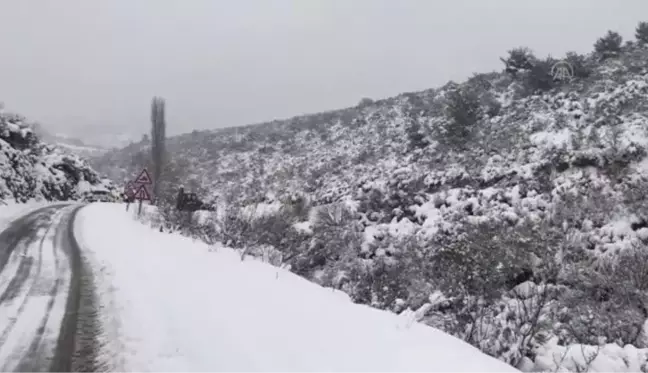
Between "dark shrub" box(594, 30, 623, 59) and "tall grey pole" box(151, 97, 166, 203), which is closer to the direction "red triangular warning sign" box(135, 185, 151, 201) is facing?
the dark shrub

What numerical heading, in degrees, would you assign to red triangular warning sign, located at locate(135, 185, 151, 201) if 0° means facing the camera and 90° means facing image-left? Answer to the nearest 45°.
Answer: approximately 0°

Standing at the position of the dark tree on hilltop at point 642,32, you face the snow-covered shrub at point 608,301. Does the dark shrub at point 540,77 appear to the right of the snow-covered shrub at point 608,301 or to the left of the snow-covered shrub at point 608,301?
right

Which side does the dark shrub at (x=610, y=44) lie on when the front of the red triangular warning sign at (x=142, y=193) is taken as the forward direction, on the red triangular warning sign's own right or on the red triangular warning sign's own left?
on the red triangular warning sign's own left

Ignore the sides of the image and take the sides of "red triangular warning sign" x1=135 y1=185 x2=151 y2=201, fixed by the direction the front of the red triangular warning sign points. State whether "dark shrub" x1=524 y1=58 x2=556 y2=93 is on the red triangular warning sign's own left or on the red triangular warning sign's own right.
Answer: on the red triangular warning sign's own left

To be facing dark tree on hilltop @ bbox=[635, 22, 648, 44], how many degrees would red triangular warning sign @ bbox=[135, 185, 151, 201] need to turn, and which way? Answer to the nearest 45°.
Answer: approximately 90° to its left

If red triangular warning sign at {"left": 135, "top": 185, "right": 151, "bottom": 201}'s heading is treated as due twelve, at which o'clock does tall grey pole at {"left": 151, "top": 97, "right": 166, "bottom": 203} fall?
The tall grey pole is roughly at 6 o'clock from the red triangular warning sign.

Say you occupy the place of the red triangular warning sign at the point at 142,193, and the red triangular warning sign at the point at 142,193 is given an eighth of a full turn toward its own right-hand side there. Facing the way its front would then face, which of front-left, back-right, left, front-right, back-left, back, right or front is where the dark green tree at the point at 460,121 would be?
back-left

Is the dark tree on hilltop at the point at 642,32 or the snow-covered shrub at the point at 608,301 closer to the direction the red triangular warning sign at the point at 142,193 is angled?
the snow-covered shrub

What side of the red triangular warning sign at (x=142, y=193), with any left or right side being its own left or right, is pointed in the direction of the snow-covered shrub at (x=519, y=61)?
left
